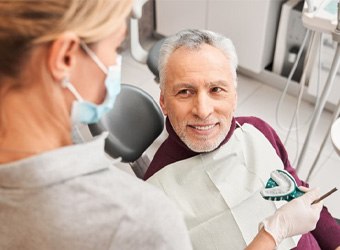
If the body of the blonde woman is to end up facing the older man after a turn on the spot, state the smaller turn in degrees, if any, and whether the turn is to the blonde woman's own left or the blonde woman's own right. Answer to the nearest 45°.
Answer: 0° — they already face them

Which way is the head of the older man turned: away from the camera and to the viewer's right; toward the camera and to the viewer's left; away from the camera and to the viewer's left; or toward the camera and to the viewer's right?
toward the camera and to the viewer's left

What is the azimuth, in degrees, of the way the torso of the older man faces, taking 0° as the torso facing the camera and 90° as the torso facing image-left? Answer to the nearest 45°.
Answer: approximately 315°

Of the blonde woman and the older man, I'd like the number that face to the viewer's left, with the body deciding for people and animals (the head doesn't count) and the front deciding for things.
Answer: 0

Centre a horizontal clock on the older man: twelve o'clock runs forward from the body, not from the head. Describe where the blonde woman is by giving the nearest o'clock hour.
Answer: The blonde woman is roughly at 2 o'clock from the older man.

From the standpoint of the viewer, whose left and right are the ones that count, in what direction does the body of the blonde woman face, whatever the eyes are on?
facing away from the viewer and to the right of the viewer

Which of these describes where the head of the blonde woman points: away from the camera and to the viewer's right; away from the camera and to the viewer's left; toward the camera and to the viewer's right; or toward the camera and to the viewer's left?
away from the camera and to the viewer's right
